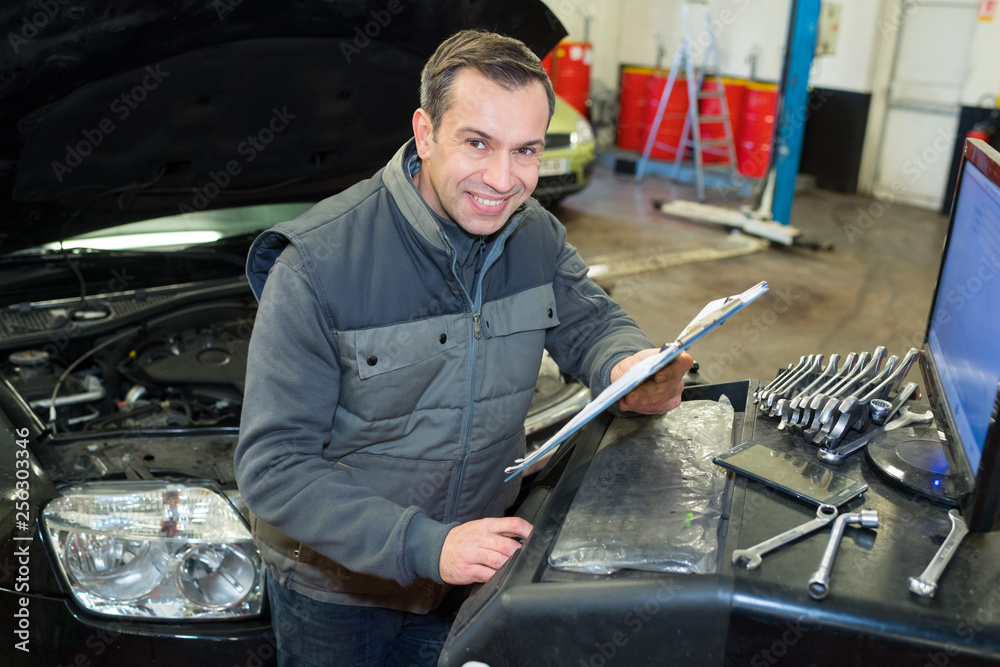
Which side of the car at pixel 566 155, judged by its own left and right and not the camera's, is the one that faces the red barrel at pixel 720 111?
left

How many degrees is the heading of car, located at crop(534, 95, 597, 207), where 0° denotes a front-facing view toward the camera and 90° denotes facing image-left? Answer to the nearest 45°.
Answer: approximately 315°

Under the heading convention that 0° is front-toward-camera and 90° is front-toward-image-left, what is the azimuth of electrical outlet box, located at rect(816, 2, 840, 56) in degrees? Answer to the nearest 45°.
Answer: approximately 315°

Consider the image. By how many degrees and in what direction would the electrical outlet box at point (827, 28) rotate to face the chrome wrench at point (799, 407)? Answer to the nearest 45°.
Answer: approximately 45° to its right

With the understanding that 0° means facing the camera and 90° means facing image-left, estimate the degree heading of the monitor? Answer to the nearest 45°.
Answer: approximately 45°

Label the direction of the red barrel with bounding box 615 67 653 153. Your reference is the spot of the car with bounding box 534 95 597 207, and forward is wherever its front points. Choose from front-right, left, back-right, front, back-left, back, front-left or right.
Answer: back-left

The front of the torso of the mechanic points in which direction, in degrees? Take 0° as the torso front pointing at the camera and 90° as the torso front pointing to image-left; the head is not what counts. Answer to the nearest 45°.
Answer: approximately 315°

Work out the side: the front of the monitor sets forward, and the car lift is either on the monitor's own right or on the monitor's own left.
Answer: on the monitor's own right

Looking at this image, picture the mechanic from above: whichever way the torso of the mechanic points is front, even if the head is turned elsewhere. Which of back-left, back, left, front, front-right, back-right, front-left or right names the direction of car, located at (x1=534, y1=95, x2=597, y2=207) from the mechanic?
back-left
